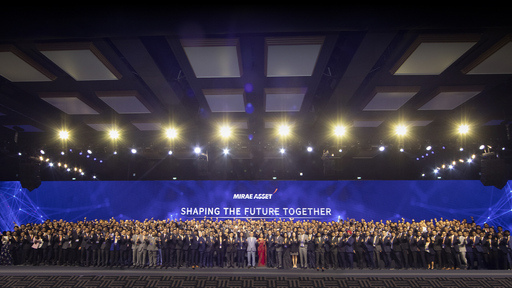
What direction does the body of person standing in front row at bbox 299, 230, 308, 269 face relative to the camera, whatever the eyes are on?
toward the camera

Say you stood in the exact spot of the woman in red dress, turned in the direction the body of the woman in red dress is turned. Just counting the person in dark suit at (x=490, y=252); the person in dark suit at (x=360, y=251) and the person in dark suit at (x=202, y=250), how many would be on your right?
1

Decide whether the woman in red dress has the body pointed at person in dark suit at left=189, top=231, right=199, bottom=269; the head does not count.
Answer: no

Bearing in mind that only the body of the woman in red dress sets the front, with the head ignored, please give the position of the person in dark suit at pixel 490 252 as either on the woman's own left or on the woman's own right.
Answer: on the woman's own left

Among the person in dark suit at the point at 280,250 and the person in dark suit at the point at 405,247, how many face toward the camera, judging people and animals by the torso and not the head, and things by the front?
2

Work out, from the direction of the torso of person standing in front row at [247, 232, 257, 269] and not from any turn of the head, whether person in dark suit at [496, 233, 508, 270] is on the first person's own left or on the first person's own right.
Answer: on the first person's own left

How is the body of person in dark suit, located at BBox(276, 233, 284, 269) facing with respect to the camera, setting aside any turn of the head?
toward the camera

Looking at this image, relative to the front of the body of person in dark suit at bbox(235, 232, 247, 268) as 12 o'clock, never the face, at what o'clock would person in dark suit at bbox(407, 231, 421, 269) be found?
person in dark suit at bbox(407, 231, 421, 269) is roughly at 9 o'clock from person in dark suit at bbox(235, 232, 247, 268).

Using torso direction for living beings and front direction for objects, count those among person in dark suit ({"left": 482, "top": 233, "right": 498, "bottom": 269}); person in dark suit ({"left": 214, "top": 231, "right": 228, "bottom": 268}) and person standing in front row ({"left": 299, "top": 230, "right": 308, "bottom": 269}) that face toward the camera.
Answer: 3

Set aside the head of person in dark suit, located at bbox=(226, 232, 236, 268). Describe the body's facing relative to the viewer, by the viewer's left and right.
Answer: facing the viewer

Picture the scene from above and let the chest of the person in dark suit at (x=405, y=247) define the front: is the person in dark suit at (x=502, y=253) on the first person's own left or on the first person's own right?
on the first person's own left

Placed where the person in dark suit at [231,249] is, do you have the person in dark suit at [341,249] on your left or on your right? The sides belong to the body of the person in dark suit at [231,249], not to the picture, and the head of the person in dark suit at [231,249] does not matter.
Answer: on your left

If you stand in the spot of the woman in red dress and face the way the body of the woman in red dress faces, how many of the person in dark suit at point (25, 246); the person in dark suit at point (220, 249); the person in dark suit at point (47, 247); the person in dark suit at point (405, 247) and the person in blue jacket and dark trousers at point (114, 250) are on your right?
4

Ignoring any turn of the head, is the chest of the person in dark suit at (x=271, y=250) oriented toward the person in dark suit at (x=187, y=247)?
no

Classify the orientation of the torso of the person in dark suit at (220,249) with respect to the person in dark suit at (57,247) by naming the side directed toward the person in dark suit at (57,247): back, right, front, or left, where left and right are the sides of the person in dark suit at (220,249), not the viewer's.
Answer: right

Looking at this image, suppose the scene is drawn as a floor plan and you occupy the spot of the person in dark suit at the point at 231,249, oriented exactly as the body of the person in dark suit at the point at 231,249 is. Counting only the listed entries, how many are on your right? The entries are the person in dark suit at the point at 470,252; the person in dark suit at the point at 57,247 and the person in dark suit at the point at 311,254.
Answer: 1

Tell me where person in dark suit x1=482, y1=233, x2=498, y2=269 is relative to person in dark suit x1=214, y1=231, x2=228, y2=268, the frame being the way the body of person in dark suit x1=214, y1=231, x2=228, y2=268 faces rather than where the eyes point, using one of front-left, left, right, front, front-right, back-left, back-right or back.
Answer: left

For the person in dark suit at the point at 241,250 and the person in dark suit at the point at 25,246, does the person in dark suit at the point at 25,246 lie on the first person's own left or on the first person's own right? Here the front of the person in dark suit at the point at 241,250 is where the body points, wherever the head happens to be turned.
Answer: on the first person's own right

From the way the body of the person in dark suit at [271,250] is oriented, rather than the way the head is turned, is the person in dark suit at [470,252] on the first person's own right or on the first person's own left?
on the first person's own left

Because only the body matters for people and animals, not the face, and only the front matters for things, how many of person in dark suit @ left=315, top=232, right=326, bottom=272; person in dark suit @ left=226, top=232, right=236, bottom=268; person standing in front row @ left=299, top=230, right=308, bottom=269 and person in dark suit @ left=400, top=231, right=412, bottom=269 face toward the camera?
4
